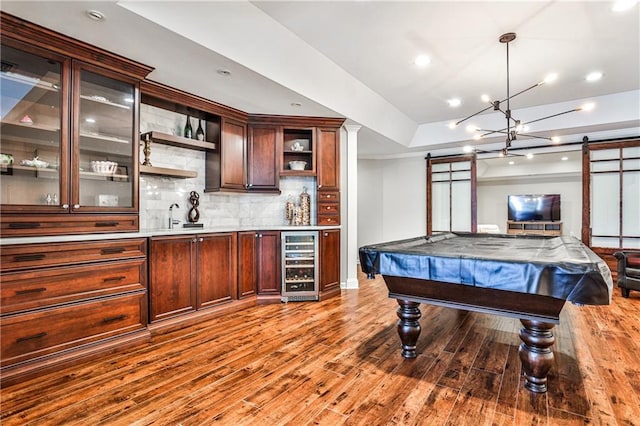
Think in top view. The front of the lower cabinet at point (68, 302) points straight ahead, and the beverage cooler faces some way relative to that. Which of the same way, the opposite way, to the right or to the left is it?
to the right

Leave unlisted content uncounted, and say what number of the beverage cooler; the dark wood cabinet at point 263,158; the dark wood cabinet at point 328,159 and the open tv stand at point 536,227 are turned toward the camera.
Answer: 4

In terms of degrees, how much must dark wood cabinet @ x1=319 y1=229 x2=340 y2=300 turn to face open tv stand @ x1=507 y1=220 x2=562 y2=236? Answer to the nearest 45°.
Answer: approximately 90° to its left

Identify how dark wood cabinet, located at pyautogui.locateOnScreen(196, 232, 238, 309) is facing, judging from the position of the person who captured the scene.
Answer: facing the viewer and to the right of the viewer

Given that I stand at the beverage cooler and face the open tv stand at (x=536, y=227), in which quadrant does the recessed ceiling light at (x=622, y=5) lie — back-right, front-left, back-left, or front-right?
front-right

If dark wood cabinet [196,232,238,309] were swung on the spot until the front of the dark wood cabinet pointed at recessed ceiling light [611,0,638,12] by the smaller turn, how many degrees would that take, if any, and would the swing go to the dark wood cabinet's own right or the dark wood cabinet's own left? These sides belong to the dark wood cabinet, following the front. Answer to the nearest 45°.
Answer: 0° — it already faces it

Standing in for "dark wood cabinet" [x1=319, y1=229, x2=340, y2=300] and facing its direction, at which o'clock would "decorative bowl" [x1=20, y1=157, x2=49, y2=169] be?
The decorative bowl is roughly at 3 o'clock from the dark wood cabinet.

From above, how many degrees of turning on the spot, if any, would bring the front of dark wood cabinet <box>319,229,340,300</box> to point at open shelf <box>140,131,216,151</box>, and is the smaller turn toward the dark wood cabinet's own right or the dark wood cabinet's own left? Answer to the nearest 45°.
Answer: approximately 90° to the dark wood cabinet's own right

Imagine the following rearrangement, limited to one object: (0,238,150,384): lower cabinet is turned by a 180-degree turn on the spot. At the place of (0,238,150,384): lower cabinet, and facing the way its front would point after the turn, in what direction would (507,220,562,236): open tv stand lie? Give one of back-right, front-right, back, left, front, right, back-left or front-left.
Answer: back-right

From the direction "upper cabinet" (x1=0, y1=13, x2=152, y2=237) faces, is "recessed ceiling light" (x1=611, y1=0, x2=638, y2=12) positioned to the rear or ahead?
ahead

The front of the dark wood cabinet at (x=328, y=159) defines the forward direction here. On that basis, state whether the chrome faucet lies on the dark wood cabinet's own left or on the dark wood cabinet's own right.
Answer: on the dark wood cabinet's own right

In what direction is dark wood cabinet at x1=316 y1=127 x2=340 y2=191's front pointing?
toward the camera

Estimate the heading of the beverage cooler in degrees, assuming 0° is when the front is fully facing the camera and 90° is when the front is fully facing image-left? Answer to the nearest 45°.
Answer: approximately 0°

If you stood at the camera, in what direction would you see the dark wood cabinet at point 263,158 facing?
facing the viewer

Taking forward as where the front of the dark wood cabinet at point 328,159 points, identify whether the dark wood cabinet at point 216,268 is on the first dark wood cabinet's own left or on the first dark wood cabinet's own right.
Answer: on the first dark wood cabinet's own right
